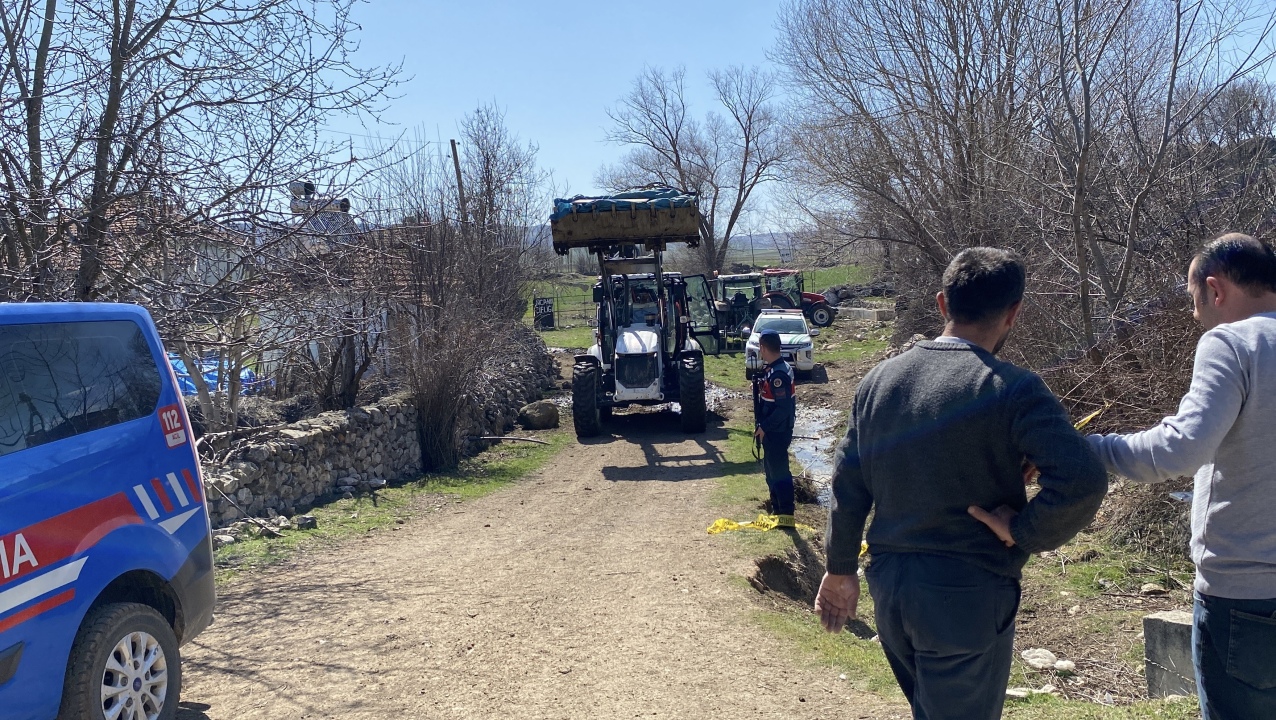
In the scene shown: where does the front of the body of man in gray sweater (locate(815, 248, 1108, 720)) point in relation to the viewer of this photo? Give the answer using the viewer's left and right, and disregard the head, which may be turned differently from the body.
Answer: facing away from the viewer

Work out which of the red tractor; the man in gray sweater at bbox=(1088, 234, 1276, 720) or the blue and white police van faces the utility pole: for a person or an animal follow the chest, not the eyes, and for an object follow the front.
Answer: the man in gray sweater

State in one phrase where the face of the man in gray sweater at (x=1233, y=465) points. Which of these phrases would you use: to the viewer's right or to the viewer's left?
to the viewer's left

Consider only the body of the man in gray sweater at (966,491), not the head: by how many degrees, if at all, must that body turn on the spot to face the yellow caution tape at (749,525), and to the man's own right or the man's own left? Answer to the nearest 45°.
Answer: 0° — they already face it

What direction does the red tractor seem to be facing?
to the viewer's right
